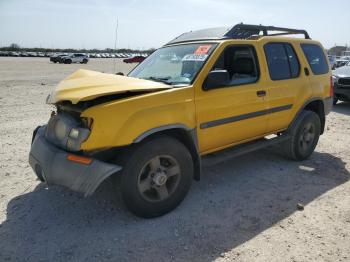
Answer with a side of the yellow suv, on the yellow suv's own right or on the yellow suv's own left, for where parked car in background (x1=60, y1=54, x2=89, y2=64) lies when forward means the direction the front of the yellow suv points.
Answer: on the yellow suv's own right

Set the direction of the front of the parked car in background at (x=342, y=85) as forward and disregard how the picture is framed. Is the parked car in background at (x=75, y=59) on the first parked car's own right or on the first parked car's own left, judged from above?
on the first parked car's own right

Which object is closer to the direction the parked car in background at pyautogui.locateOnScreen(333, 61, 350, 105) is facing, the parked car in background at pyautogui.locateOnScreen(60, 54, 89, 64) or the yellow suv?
the yellow suv

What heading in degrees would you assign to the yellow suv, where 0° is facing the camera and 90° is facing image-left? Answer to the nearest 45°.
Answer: approximately 45°

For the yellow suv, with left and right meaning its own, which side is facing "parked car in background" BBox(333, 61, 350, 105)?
back

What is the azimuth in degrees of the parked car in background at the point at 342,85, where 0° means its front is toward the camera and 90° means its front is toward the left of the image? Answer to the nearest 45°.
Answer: approximately 45°

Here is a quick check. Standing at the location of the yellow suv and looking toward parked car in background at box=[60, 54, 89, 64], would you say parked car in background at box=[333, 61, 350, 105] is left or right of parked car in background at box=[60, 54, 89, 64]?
right

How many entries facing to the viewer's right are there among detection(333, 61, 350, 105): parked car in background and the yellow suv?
0
